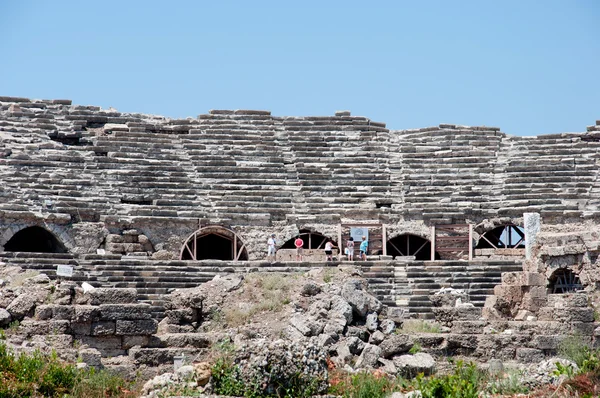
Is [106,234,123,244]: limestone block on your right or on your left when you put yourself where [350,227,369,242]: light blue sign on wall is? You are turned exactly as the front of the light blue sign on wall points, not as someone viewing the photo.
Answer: on your right

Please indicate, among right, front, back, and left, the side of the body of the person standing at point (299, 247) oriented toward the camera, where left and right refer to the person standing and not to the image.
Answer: front

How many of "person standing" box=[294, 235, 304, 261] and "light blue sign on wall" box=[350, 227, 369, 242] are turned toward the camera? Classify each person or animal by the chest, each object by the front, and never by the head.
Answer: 2

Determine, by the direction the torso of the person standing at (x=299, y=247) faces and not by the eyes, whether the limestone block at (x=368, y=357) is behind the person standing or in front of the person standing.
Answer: in front

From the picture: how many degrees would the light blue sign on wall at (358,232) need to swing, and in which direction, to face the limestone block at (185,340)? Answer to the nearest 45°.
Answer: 0° — it already faces it

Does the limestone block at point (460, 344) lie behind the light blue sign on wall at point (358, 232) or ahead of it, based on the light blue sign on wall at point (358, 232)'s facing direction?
ahead

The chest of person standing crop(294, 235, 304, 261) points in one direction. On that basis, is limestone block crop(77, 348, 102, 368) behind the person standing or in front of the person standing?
in front

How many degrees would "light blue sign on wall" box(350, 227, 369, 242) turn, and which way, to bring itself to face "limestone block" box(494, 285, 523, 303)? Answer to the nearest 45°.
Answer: approximately 45° to its left

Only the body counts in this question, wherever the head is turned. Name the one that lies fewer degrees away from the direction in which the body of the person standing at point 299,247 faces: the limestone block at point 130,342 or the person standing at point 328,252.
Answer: the limestone block
